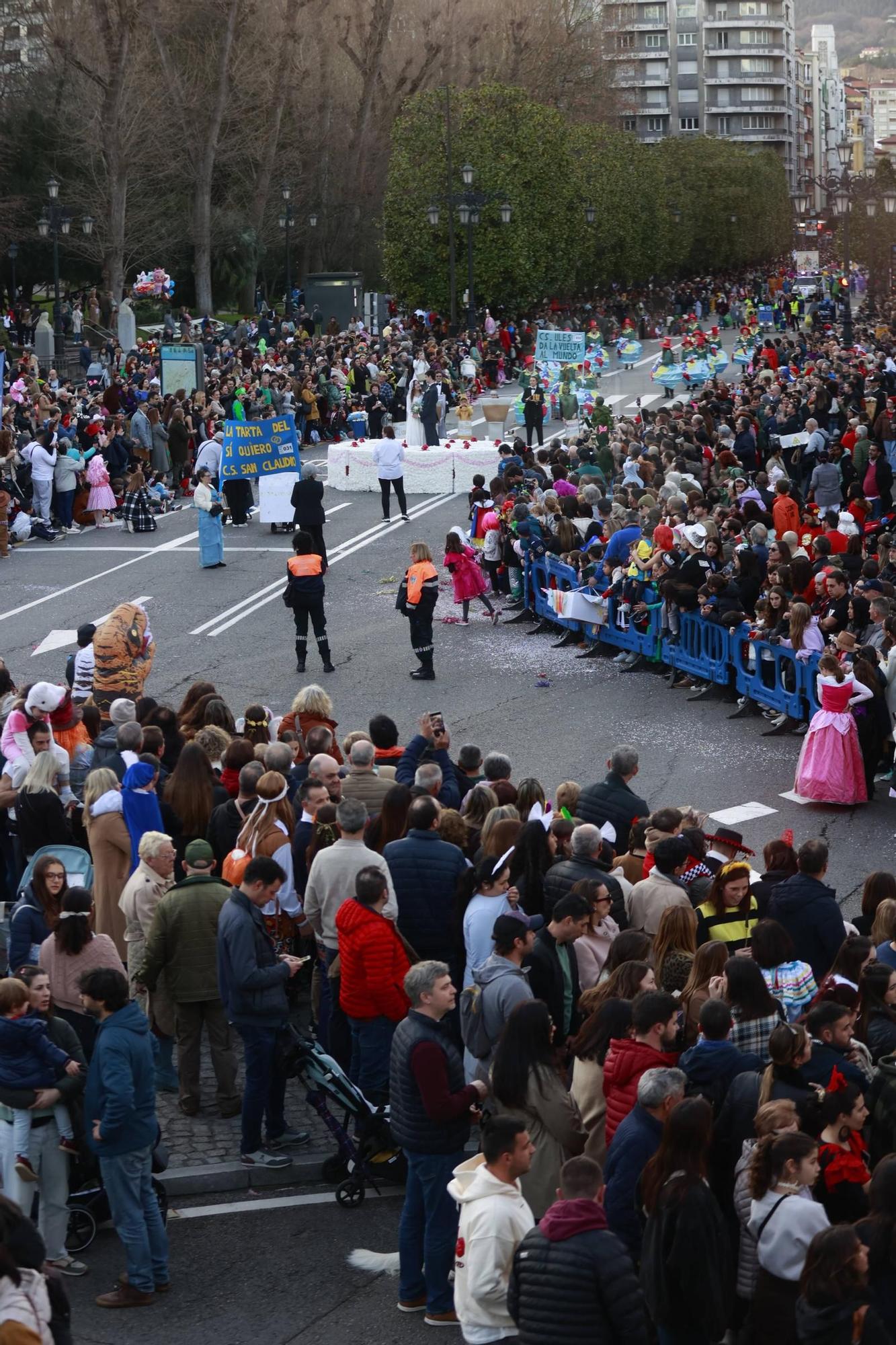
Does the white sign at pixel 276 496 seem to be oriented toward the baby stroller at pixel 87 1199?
yes

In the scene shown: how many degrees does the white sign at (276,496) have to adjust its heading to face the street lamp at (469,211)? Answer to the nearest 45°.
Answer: approximately 180°

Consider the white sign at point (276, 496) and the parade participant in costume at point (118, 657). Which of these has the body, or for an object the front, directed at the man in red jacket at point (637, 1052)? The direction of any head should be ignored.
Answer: the white sign

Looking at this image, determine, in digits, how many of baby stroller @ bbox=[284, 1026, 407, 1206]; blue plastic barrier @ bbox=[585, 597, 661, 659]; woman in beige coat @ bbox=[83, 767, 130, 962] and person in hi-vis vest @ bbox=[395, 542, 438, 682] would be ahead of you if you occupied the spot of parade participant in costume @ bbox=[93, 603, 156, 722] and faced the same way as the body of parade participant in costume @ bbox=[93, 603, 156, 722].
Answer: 2

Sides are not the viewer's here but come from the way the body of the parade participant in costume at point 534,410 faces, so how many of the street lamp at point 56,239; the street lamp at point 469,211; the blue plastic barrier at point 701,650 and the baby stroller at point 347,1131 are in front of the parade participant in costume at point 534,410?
2

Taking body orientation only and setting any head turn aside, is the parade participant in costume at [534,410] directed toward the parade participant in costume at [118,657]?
yes

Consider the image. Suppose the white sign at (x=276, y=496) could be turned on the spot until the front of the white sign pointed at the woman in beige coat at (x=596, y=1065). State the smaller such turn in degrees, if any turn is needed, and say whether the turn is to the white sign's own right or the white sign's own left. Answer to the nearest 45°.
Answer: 0° — it already faces them

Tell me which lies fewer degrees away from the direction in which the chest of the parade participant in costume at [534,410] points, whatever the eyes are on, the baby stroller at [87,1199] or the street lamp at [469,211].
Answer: the baby stroller

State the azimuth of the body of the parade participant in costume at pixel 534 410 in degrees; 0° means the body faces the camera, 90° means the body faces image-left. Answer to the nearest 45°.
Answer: approximately 0°
